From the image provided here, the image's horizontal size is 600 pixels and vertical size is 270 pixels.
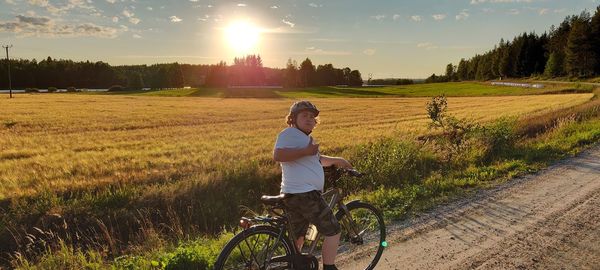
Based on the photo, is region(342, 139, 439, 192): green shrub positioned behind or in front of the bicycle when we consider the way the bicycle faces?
in front

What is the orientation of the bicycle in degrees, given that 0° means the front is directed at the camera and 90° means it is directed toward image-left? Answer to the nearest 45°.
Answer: approximately 225°

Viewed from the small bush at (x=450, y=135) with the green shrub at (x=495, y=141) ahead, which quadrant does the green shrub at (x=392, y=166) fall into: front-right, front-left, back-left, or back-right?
back-right

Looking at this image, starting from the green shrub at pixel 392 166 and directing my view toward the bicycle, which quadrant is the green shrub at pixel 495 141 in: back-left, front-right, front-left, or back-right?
back-left

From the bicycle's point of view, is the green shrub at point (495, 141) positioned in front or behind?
in front
